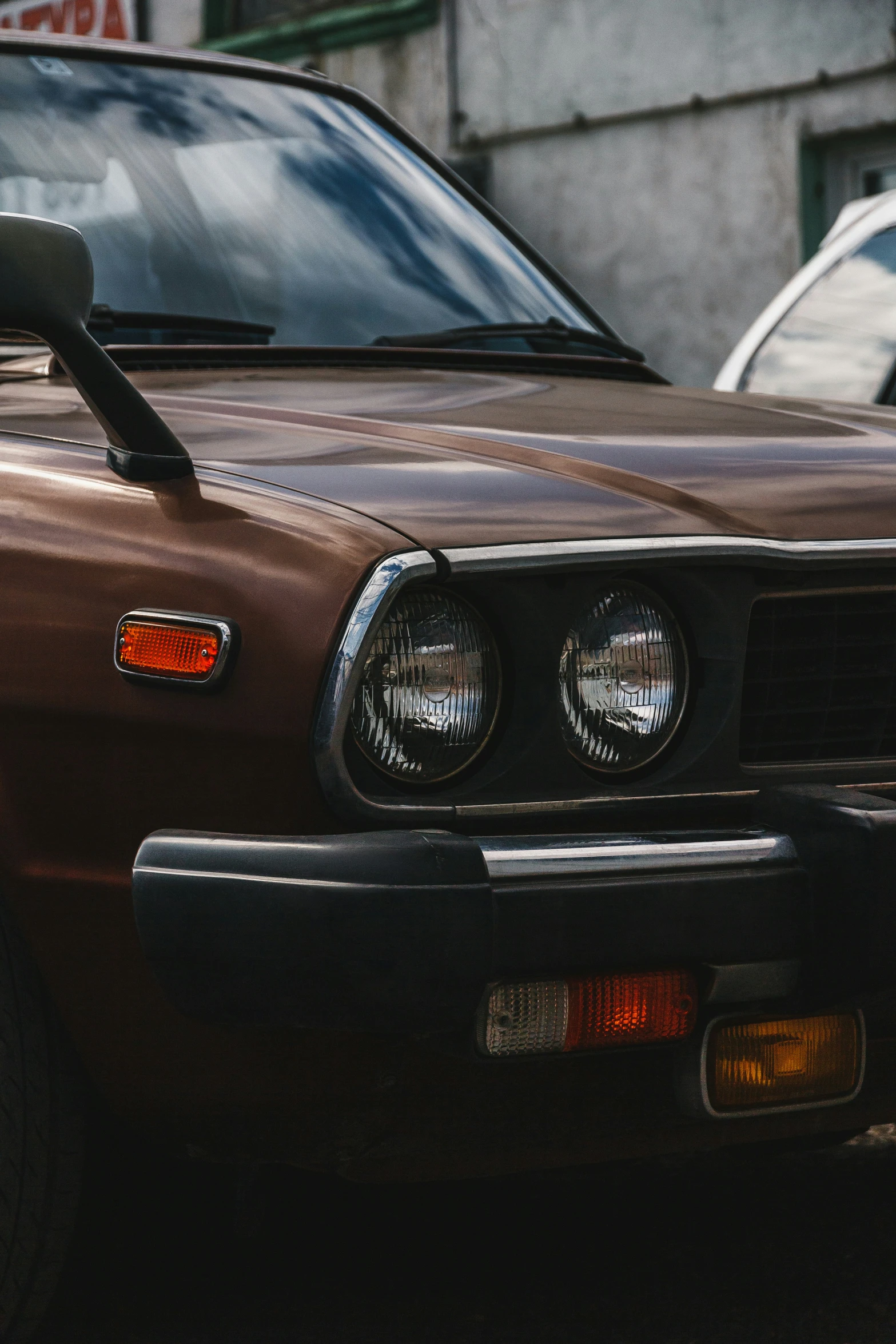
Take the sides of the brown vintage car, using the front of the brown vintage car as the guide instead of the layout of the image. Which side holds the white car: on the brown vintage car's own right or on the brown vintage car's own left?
on the brown vintage car's own left

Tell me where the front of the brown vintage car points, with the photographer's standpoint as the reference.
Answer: facing the viewer and to the right of the viewer

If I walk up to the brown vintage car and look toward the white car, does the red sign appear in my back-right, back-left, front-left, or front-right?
front-left

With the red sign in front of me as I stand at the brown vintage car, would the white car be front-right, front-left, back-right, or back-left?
front-right

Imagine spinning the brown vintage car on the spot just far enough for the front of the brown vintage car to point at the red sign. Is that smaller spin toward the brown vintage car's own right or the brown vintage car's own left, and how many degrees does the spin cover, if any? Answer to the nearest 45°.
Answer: approximately 135° to the brown vintage car's own left
